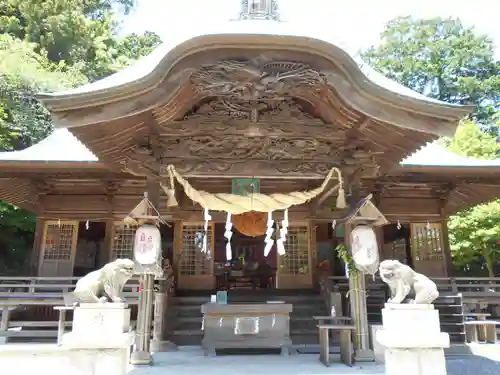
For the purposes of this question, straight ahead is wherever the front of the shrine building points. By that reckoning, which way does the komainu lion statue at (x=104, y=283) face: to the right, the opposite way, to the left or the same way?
to the left

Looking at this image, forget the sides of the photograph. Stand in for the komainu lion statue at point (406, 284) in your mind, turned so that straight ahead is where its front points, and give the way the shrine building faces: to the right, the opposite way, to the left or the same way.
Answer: to the left

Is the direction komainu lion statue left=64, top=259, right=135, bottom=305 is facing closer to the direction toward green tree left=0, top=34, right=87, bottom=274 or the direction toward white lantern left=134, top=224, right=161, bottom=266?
the white lantern

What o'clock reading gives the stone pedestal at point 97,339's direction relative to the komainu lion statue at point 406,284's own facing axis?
The stone pedestal is roughly at 11 o'clock from the komainu lion statue.

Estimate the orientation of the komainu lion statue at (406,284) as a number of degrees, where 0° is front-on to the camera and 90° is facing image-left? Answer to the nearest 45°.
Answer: approximately 90°

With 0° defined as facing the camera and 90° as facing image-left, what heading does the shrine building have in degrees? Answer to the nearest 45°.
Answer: approximately 0°

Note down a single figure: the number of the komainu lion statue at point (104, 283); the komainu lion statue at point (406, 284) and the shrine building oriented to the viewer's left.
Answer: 1

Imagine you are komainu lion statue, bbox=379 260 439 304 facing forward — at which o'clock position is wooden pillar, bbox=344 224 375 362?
The wooden pillar is roughly at 2 o'clock from the komainu lion statue.

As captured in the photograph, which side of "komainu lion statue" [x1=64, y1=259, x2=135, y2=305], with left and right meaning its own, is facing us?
right

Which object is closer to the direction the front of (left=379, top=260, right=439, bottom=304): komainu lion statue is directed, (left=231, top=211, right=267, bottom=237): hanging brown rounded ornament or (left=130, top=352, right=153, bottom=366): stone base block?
the stone base block
